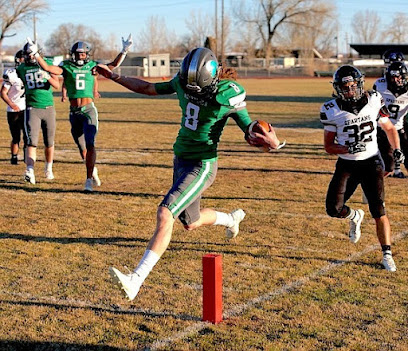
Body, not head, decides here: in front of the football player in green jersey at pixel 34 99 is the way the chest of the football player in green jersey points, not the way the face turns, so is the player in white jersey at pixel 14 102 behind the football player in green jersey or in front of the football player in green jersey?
behind

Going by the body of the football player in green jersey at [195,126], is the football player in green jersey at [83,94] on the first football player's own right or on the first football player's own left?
on the first football player's own right

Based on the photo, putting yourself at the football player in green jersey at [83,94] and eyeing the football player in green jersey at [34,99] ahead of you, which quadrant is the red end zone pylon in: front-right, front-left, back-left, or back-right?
back-left

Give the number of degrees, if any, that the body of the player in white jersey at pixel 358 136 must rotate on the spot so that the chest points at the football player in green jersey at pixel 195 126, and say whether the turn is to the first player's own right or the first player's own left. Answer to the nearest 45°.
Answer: approximately 45° to the first player's own right
